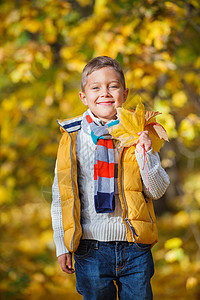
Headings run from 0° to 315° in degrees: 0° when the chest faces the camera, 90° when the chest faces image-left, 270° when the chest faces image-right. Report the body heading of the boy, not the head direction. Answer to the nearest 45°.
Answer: approximately 0°
